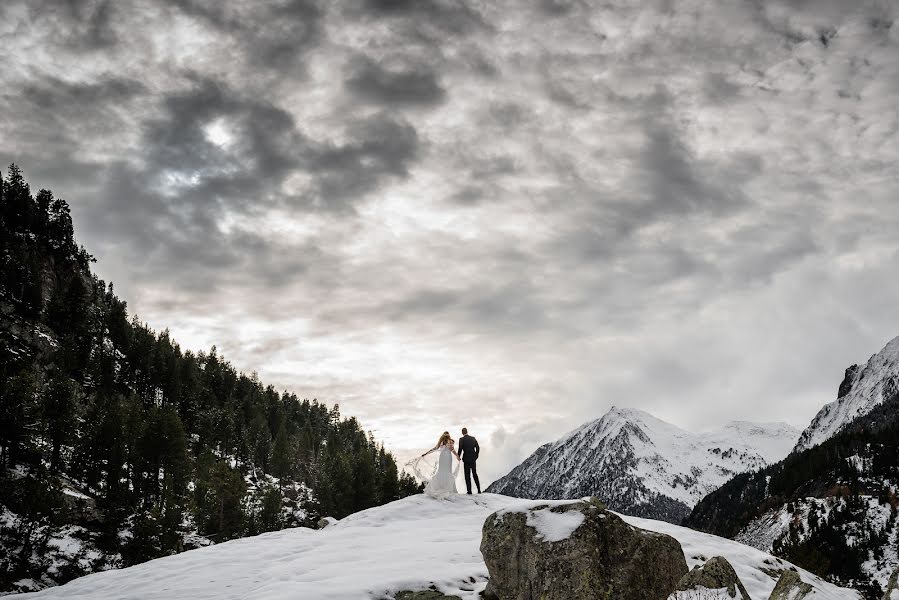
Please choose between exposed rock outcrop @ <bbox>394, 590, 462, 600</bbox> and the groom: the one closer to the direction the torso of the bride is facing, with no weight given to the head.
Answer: the groom

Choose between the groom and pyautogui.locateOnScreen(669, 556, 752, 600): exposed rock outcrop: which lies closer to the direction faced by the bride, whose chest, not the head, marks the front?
the groom

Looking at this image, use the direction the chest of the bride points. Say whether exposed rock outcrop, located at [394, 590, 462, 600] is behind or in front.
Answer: behind

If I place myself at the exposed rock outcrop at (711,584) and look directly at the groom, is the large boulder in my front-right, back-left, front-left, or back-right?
front-left

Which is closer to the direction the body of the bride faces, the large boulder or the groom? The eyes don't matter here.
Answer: the groom

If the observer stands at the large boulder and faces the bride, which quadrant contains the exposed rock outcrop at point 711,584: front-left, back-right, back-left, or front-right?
back-right
